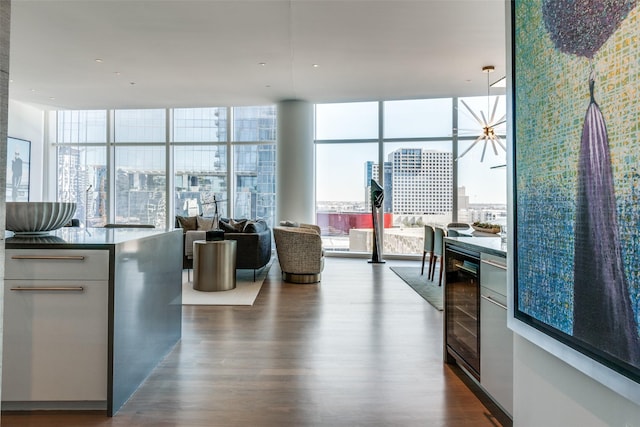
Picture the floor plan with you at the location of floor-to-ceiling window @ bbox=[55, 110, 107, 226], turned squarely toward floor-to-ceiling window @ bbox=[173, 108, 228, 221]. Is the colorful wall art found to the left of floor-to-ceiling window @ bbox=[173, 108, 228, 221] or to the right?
right

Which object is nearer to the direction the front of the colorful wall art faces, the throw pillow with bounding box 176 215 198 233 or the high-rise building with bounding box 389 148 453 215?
the throw pillow

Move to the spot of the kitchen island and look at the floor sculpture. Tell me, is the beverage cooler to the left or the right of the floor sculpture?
right

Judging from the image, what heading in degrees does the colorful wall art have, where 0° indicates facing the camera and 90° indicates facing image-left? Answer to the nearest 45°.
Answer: approximately 45°

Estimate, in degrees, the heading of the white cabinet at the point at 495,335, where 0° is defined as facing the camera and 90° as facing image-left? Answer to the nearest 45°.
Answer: approximately 90°

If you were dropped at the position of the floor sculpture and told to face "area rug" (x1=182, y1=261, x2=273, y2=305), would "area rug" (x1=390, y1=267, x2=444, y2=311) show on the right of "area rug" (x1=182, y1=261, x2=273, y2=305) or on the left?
left

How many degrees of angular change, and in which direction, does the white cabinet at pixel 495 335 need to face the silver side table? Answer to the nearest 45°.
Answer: approximately 45° to its right

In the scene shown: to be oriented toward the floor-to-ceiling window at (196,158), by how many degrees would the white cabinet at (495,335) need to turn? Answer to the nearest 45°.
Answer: approximately 45° to its right

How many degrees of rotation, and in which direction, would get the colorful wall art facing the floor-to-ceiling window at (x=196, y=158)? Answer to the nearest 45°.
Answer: approximately 90° to its right
